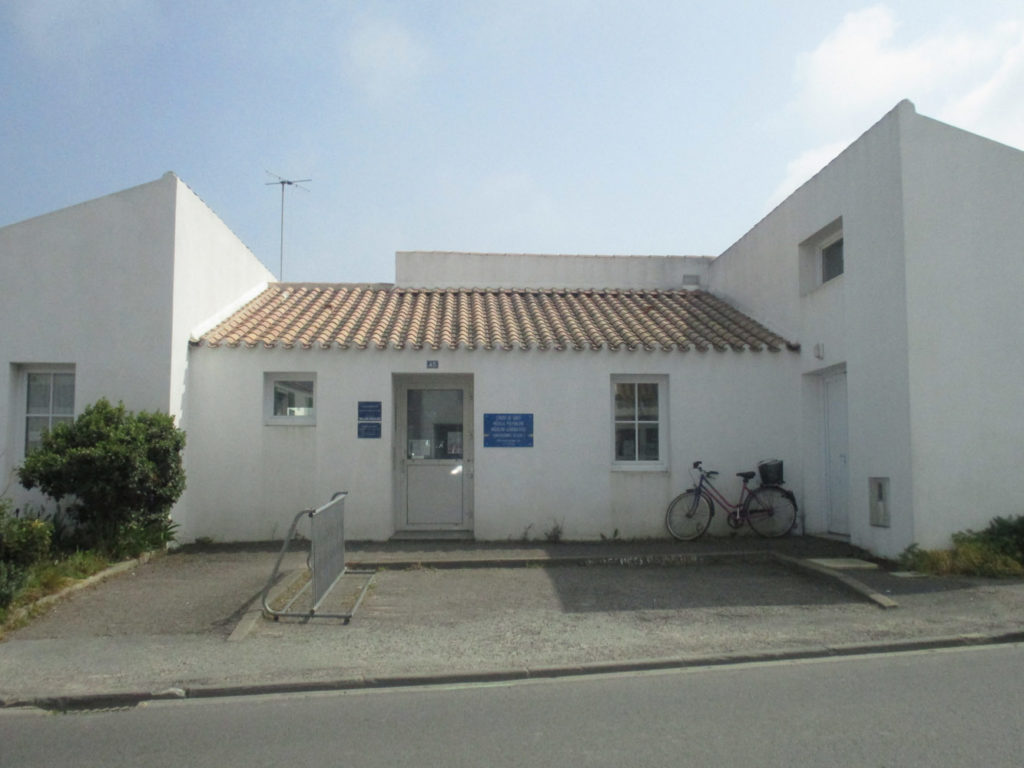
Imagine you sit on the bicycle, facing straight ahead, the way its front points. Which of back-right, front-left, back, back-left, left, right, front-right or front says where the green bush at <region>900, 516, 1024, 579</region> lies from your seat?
back-left

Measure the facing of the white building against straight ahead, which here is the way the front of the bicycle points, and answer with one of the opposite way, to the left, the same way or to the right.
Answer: to the left

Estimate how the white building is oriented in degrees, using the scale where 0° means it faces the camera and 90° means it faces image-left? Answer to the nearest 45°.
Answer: approximately 0°

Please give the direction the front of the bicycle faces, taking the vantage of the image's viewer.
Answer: facing to the left of the viewer

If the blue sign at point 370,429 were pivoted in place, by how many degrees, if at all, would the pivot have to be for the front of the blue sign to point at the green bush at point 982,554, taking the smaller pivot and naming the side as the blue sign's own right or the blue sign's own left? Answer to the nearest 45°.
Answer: approximately 45° to the blue sign's own left

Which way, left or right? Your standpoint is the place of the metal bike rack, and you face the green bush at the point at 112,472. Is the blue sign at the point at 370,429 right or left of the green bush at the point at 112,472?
right

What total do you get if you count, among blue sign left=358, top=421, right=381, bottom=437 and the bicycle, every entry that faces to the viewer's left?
1
